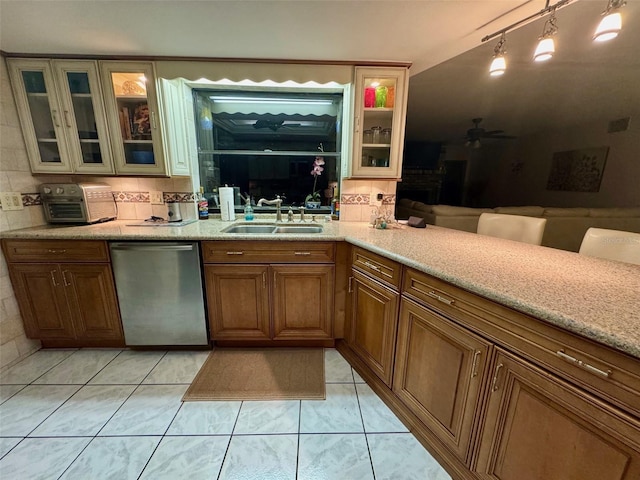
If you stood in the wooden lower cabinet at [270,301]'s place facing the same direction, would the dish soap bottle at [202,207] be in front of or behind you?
behind

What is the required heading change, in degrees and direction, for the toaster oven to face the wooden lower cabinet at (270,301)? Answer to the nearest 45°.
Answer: approximately 90° to its left

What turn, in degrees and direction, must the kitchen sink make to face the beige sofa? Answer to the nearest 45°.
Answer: approximately 90° to its left

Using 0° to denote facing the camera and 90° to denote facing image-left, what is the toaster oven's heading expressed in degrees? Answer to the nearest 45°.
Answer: approximately 45°

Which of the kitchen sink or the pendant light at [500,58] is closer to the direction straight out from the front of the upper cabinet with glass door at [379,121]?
the pendant light

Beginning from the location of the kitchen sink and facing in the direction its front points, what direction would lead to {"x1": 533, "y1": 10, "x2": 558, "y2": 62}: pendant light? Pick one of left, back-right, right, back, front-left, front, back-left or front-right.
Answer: front-left

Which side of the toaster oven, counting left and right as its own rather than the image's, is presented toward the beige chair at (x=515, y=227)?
left

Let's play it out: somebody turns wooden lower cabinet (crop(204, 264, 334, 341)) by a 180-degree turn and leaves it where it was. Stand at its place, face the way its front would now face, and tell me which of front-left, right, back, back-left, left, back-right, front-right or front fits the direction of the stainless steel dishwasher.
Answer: left

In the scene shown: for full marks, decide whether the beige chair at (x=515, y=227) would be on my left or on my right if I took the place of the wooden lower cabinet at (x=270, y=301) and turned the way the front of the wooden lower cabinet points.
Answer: on my left

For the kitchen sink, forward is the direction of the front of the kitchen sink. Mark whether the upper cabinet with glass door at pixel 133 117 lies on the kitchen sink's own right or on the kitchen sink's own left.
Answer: on the kitchen sink's own right

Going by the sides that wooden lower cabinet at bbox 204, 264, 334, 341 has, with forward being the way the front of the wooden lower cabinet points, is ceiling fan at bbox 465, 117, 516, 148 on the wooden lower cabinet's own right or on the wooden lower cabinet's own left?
on the wooden lower cabinet's own left

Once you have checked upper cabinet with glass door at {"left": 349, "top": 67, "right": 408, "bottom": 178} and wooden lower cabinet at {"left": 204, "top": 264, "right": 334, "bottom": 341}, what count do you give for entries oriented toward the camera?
2
